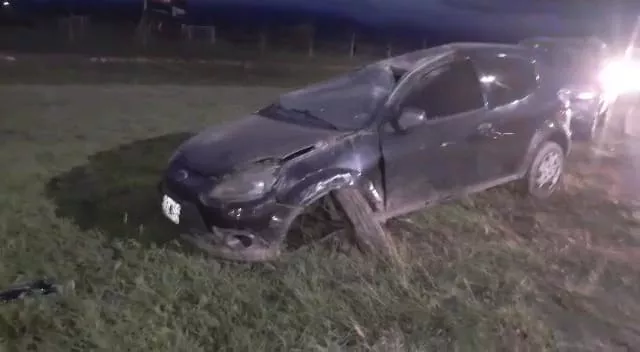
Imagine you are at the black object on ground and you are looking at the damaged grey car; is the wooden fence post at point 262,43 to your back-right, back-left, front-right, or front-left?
front-left

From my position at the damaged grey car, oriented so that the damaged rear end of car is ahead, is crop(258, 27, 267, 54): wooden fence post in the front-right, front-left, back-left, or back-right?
front-left

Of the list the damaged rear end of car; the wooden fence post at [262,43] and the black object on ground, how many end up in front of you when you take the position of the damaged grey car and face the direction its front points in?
1

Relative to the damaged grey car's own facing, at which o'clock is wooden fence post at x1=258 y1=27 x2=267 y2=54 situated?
The wooden fence post is roughly at 4 o'clock from the damaged grey car.

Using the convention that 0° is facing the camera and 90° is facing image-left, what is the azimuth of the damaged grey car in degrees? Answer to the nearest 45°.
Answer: approximately 45°

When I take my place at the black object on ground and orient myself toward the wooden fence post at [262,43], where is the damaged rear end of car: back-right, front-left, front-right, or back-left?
front-right

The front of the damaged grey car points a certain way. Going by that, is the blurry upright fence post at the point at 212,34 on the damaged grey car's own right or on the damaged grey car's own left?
on the damaged grey car's own right

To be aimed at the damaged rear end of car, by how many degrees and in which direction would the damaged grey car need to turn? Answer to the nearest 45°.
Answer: approximately 180°

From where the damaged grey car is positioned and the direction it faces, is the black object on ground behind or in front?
in front
